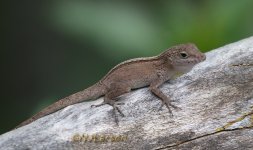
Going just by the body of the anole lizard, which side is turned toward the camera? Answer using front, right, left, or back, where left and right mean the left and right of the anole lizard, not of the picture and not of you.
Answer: right
